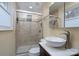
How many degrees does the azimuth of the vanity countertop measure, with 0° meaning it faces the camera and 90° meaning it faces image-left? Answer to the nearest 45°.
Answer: approximately 45°
